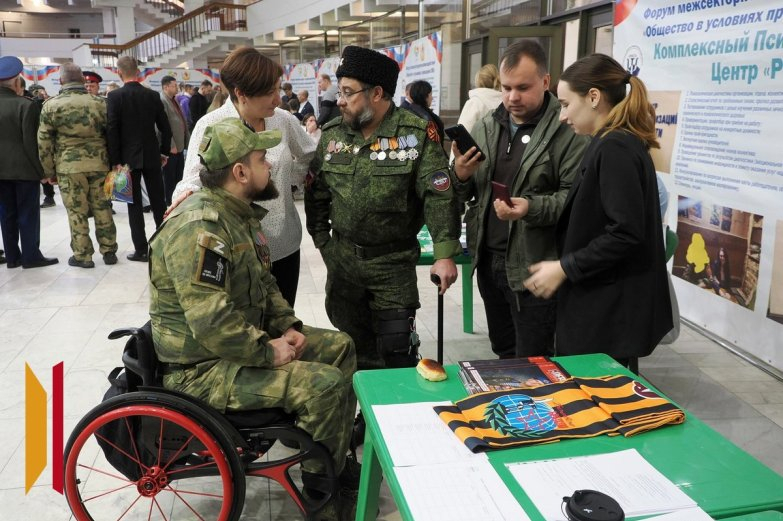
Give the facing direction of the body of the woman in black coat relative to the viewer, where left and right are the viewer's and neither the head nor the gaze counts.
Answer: facing to the left of the viewer

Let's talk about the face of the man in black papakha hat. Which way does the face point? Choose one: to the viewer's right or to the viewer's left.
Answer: to the viewer's left

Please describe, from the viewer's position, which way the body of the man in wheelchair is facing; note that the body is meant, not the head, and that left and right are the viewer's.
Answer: facing to the right of the viewer

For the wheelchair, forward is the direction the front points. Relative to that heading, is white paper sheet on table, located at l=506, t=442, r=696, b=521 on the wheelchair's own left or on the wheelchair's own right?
on the wheelchair's own right

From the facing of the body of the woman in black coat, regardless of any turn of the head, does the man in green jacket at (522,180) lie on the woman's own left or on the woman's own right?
on the woman's own right

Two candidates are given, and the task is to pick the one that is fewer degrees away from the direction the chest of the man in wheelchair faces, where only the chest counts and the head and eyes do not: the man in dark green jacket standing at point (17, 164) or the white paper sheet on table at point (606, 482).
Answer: the white paper sheet on table

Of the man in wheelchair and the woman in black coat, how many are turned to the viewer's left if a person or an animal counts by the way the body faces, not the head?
1

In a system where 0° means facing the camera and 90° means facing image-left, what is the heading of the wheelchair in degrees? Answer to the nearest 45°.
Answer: approximately 270°
